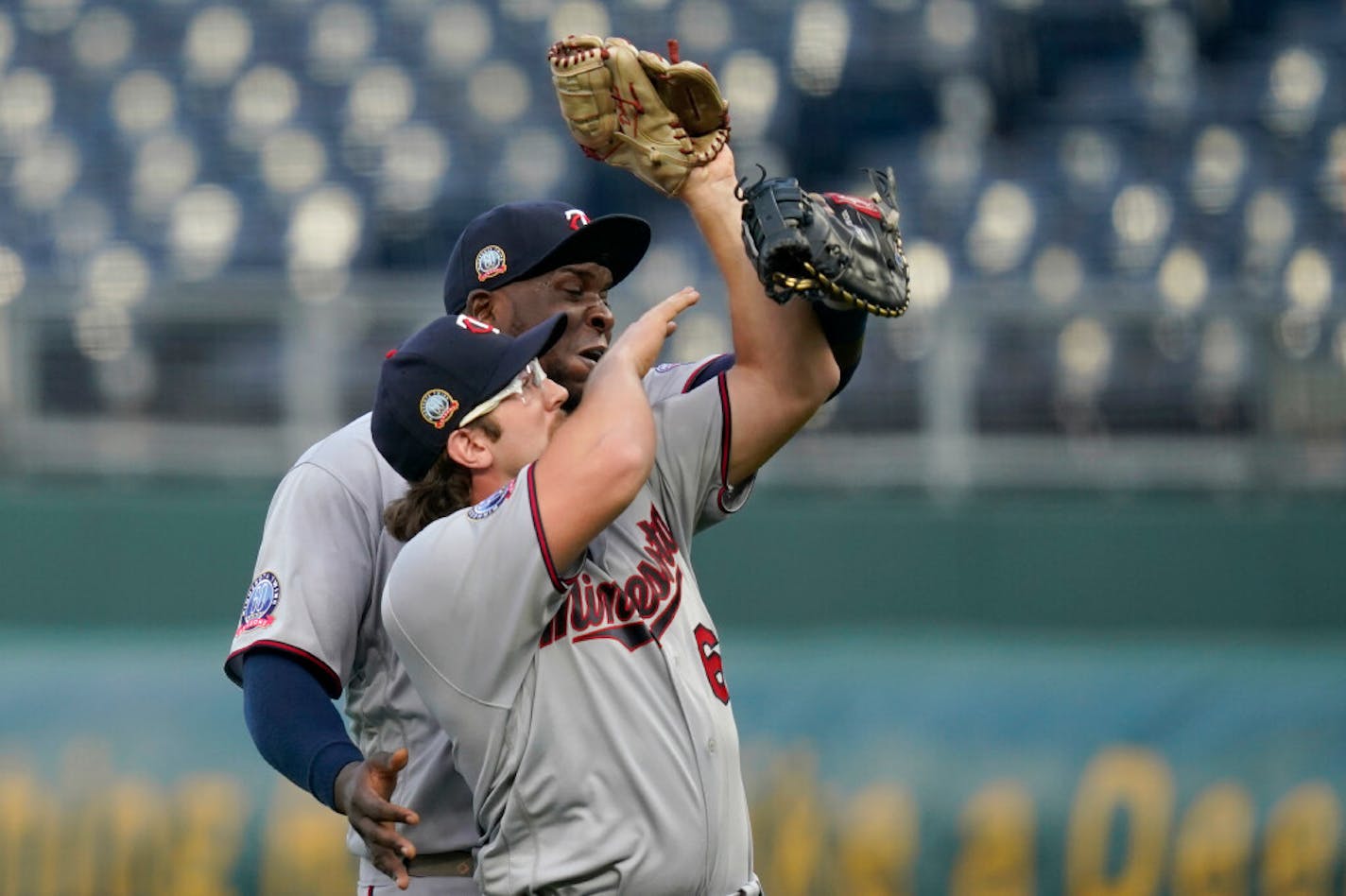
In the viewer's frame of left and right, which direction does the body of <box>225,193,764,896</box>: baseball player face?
facing the viewer and to the right of the viewer

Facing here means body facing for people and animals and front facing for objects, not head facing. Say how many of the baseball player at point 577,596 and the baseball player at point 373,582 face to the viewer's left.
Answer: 0

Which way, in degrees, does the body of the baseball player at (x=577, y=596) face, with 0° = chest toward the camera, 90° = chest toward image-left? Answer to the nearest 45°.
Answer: approximately 315°

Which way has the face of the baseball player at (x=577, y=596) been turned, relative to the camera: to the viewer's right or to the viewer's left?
to the viewer's right
